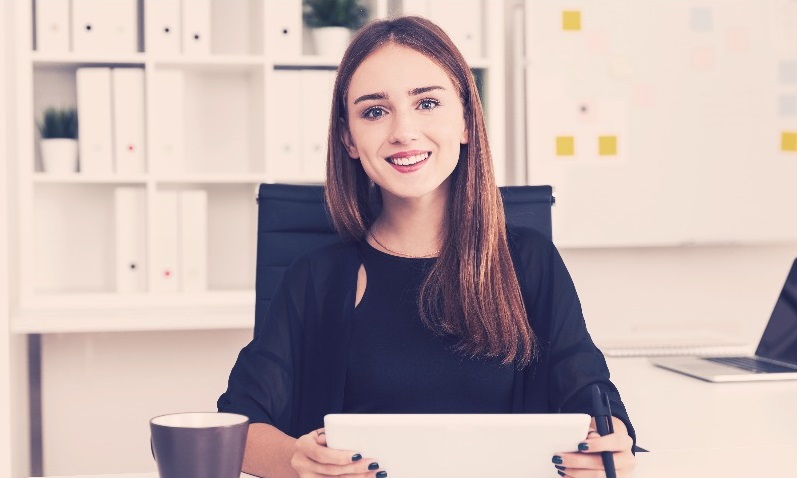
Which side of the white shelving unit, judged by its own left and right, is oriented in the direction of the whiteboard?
left

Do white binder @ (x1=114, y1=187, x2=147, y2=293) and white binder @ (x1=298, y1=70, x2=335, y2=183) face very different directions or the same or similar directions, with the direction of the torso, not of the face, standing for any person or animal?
same or similar directions

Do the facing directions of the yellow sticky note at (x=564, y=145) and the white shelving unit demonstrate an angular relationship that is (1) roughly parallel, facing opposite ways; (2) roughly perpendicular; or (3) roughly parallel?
roughly parallel

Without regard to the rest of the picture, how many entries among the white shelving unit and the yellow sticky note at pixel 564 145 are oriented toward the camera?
2

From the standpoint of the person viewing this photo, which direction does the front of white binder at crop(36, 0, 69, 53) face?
facing the viewer

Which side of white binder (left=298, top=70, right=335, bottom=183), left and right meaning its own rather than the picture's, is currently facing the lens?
front

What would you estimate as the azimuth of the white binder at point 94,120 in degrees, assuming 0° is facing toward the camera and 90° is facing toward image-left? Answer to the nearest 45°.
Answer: approximately 0°

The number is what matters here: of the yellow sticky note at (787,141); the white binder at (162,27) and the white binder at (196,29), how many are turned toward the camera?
3

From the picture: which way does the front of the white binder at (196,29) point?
toward the camera

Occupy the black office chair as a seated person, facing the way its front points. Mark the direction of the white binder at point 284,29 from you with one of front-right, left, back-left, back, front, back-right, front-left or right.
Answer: back

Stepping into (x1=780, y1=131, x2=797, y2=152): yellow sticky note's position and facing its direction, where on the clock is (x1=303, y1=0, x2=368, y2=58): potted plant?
The potted plant is roughly at 2 o'clock from the yellow sticky note.

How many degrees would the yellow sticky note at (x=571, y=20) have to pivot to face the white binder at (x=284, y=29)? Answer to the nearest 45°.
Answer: approximately 45° to its right

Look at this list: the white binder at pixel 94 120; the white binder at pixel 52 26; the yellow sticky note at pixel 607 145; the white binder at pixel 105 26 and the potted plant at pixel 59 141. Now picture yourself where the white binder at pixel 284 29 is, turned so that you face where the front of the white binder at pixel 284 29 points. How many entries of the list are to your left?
1

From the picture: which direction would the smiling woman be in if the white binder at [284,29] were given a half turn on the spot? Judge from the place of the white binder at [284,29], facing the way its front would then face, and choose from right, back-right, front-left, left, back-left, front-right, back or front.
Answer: back

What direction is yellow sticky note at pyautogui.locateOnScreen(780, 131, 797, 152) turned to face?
toward the camera
